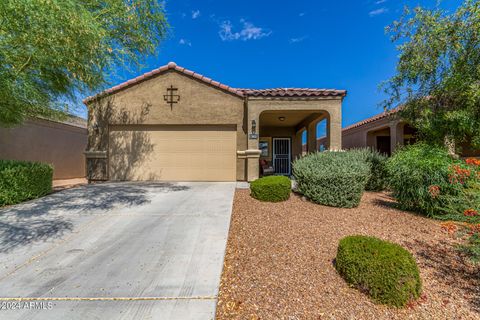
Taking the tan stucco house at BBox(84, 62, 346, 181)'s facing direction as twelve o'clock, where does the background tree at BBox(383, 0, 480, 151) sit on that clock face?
The background tree is roughly at 10 o'clock from the tan stucco house.

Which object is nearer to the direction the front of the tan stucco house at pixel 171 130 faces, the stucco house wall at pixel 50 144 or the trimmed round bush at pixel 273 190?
the trimmed round bush

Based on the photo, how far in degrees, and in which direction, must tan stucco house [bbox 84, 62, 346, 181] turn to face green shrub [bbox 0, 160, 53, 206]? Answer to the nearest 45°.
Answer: approximately 45° to its right

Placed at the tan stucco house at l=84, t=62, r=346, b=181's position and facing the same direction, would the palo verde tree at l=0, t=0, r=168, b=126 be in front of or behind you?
in front

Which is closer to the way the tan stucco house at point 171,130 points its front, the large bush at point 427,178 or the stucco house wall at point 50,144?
the large bush

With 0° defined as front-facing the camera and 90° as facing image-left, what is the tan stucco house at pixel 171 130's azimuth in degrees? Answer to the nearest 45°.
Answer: approximately 0°

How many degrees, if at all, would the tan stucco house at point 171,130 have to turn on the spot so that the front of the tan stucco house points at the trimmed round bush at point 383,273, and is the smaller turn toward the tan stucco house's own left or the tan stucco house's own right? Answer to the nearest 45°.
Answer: approximately 45° to the tan stucco house's own left

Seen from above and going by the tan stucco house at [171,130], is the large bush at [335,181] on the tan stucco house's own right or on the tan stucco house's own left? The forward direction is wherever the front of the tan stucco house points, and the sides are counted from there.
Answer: on the tan stucco house's own left

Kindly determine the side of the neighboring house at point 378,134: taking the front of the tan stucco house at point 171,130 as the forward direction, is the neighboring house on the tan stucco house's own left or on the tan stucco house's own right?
on the tan stucco house's own left

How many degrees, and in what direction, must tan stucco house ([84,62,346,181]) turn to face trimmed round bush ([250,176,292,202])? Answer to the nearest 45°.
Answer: approximately 45° to its left

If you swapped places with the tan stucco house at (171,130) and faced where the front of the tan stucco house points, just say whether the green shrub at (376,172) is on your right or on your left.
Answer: on your left

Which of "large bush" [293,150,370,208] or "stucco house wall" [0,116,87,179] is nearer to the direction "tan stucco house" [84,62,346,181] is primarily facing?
the large bush

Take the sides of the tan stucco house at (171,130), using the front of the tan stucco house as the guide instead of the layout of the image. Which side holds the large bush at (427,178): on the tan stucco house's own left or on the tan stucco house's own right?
on the tan stucco house's own left
